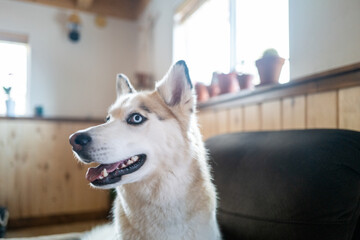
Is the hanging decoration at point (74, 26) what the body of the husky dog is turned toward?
no

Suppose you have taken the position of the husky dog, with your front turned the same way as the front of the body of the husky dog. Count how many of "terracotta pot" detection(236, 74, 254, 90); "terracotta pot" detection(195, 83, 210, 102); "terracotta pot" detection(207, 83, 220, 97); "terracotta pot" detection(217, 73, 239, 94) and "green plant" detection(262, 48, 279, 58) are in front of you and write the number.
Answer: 0

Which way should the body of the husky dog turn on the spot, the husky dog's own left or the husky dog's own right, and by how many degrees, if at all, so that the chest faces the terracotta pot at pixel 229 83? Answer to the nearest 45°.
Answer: approximately 180°

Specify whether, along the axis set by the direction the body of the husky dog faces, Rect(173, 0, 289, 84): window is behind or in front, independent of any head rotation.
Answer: behind

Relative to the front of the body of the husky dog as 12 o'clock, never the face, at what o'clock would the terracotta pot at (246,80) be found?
The terracotta pot is roughly at 6 o'clock from the husky dog.

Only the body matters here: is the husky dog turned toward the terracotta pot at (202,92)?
no

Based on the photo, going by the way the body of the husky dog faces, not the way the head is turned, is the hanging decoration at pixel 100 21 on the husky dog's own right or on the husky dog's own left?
on the husky dog's own right

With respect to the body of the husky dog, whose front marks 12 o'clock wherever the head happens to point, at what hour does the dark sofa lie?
The dark sofa is roughly at 8 o'clock from the husky dog.

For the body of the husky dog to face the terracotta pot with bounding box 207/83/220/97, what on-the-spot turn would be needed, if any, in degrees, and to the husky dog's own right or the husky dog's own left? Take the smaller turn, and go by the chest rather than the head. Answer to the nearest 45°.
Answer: approximately 180°

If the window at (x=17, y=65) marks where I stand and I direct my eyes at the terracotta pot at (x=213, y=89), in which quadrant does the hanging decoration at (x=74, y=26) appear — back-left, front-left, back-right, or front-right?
front-left

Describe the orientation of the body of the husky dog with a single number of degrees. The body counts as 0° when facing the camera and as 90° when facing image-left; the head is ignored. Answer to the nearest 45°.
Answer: approximately 45°

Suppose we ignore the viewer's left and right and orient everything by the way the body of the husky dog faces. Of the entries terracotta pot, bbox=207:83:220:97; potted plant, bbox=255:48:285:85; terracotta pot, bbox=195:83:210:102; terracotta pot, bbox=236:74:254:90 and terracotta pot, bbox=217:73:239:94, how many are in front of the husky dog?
0

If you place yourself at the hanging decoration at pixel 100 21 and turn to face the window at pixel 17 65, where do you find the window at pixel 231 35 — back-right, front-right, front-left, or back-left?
back-left
